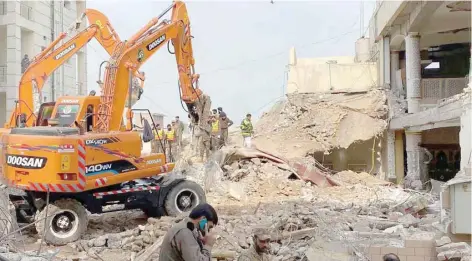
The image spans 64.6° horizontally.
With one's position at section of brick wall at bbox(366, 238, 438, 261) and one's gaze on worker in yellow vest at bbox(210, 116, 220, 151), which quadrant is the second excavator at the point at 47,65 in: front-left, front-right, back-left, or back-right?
front-left

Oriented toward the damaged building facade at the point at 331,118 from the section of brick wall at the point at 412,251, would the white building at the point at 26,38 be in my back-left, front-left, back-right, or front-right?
front-left

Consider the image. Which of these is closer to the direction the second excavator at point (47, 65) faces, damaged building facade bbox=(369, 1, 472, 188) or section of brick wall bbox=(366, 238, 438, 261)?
the damaged building facade

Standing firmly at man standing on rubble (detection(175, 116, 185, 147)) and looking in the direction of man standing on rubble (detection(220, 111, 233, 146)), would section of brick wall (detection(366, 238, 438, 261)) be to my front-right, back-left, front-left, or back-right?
front-right

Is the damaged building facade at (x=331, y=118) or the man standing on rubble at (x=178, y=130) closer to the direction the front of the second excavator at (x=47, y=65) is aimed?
the damaged building facade

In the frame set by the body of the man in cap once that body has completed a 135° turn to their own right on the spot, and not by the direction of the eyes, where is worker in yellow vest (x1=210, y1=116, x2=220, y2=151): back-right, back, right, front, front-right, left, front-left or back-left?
back-right

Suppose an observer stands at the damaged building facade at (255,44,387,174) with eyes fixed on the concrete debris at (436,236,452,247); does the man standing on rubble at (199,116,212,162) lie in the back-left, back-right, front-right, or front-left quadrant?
front-right

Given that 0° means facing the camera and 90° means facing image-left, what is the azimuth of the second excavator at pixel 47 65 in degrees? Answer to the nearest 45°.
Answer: approximately 270°

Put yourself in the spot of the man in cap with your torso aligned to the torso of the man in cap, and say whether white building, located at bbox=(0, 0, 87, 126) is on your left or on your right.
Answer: on your left

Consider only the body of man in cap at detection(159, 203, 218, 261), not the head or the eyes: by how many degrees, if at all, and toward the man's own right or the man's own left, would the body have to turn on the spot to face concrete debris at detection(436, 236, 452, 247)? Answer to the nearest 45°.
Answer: approximately 45° to the man's own left

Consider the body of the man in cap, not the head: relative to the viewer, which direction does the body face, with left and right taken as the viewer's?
facing to the right of the viewer
